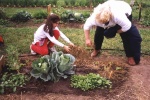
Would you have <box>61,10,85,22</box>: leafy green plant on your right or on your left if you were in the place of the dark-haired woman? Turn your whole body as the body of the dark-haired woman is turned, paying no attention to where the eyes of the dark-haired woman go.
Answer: on your left

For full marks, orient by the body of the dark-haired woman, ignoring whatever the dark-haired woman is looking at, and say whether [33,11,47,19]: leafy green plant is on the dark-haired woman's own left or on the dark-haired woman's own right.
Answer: on the dark-haired woman's own left

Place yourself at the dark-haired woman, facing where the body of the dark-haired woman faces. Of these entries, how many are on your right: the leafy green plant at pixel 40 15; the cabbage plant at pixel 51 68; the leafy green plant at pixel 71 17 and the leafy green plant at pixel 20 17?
1

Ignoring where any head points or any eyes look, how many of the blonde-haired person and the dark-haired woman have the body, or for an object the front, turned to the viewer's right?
1

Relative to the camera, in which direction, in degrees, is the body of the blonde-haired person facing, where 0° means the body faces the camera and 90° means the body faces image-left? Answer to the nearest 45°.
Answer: approximately 45°

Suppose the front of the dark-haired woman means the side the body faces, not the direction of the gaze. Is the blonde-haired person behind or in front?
in front

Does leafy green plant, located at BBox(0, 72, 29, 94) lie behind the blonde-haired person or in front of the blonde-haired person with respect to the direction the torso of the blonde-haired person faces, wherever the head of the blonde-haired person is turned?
in front

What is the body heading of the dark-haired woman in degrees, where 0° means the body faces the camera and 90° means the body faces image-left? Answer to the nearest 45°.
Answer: approximately 270°

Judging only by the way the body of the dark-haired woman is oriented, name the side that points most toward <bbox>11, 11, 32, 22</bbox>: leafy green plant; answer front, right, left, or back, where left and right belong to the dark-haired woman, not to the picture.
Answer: left

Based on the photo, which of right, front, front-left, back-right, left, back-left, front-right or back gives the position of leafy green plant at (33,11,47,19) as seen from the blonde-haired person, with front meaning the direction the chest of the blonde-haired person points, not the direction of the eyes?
right

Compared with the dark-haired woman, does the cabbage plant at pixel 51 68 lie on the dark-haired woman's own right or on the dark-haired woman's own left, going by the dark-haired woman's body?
on the dark-haired woman's own right
